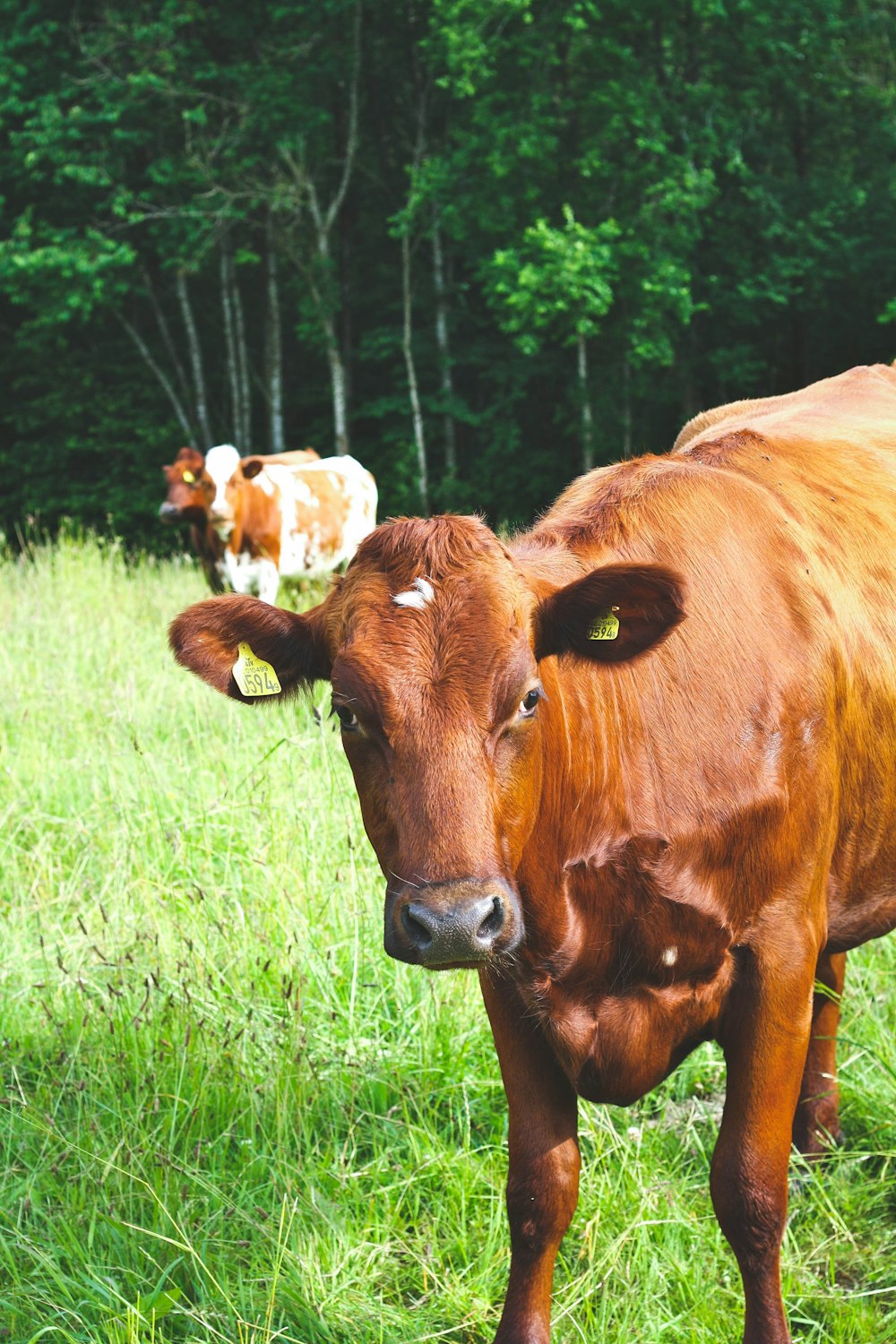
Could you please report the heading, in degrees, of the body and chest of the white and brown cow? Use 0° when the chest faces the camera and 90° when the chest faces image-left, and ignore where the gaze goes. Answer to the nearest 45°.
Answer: approximately 45°

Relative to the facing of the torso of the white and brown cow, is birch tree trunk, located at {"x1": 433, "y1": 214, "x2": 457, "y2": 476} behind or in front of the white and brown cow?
behind

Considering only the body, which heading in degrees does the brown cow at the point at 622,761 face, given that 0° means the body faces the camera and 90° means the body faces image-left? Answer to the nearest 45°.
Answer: approximately 45°

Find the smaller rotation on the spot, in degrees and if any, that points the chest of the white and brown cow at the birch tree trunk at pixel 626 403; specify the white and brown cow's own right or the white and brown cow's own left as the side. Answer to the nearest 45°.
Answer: approximately 180°

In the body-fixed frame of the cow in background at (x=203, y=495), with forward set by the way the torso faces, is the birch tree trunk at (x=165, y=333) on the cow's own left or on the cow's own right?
on the cow's own right

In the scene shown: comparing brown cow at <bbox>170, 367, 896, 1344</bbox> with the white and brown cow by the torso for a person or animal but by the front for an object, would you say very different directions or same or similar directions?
same or similar directions

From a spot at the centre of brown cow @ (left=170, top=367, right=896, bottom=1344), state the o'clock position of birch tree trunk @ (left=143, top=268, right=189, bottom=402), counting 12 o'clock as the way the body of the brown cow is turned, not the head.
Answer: The birch tree trunk is roughly at 4 o'clock from the brown cow.

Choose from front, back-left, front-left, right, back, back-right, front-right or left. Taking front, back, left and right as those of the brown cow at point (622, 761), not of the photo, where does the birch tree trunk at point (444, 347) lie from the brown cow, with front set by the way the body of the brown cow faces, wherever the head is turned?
back-right

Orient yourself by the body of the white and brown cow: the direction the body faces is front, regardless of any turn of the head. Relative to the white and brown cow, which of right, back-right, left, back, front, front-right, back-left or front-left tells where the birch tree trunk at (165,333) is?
back-right

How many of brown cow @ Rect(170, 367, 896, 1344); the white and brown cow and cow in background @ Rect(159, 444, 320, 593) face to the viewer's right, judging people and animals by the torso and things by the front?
0

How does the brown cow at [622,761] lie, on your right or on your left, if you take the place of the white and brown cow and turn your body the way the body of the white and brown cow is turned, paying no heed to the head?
on your left
